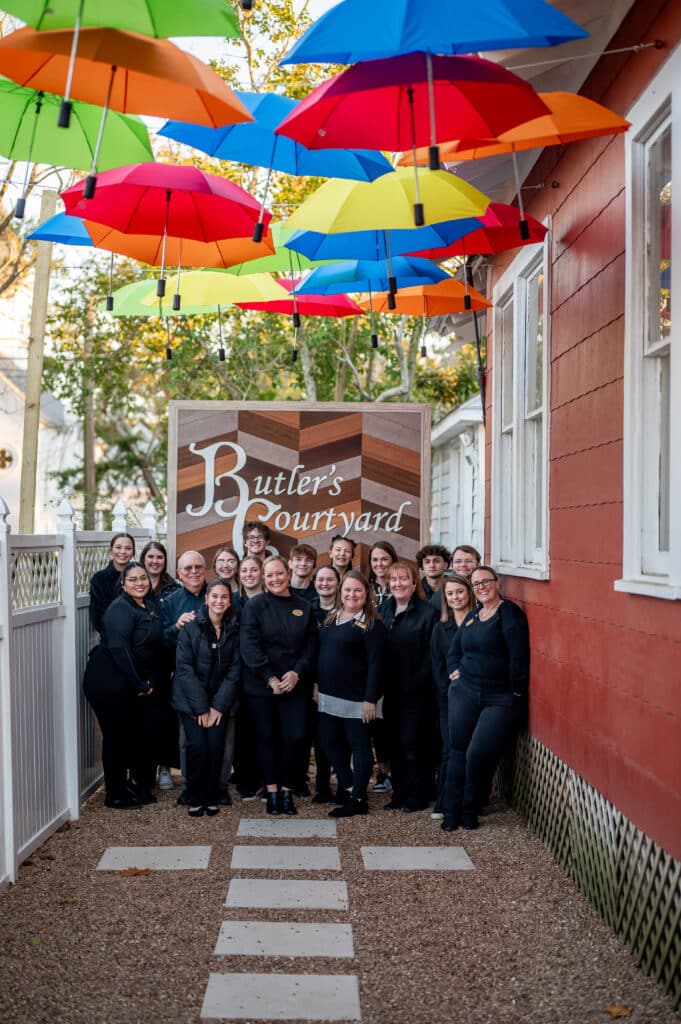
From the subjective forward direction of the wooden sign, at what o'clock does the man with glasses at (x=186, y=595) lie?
The man with glasses is roughly at 1 o'clock from the wooden sign.

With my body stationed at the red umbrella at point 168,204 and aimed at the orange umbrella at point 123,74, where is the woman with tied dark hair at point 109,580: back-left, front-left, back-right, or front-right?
back-right

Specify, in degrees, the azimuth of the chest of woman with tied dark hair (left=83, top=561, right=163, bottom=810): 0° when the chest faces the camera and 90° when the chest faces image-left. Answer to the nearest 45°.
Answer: approximately 315°

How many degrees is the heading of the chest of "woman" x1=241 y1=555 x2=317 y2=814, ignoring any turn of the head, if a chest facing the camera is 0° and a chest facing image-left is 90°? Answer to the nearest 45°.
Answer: approximately 0°

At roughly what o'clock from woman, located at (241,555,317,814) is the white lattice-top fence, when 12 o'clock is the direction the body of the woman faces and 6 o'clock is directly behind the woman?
The white lattice-top fence is roughly at 2 o'clock from the woman.

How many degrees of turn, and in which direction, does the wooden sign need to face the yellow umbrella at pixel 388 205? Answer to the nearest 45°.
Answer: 0° — it already faces it

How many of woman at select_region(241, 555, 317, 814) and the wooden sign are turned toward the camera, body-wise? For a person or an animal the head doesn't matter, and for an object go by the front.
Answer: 2
